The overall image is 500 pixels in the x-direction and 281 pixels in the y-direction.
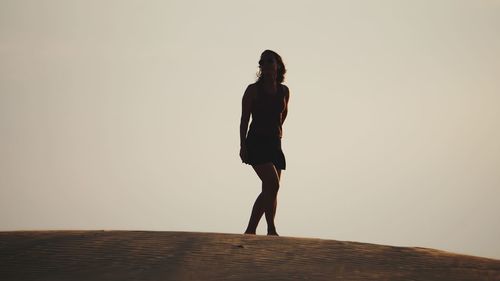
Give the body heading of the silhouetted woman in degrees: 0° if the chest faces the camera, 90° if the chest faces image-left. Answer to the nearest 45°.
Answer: approximately 0°
